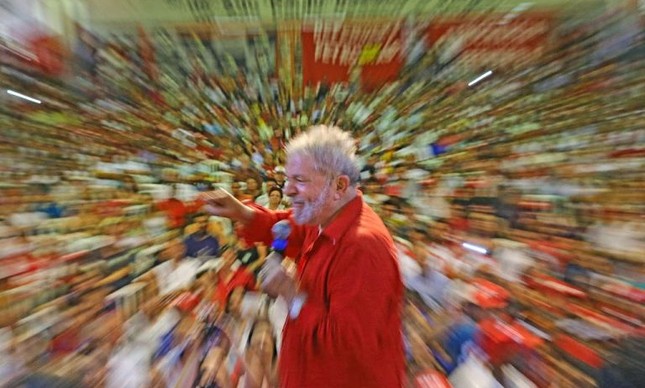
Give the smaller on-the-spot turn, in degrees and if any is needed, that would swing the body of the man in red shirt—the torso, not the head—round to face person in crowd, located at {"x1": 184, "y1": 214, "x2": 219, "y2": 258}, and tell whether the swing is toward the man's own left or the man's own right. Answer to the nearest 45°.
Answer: approximately 45° to the man's own right

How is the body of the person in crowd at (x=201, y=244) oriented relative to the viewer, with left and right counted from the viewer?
facing the viewer

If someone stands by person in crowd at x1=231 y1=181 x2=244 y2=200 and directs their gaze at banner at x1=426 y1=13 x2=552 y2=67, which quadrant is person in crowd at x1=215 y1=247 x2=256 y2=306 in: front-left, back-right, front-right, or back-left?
back-right

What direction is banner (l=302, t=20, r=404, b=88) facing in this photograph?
toward the camera

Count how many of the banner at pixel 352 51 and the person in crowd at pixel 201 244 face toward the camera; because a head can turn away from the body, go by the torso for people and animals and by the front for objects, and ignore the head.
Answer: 2

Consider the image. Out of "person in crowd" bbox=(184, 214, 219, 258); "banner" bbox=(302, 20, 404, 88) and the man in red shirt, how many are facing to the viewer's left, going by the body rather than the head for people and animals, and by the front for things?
1

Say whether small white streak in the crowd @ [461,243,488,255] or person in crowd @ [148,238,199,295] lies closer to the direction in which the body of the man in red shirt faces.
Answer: the person in crowd

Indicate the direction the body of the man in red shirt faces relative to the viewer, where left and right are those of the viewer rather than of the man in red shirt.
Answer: facing to the left of the viewer
